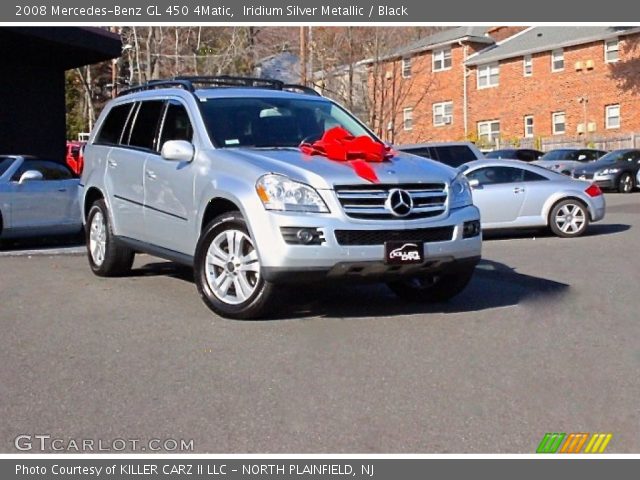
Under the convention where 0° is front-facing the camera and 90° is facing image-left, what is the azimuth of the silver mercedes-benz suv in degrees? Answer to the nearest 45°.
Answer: approximately 315°

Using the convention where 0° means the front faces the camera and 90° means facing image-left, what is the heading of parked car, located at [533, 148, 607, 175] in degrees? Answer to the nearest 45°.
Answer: approximately 45°

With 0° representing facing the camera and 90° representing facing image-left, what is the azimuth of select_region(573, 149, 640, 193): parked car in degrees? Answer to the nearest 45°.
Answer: approximately 45°

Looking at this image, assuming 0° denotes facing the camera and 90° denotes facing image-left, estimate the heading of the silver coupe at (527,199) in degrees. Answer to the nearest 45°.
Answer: approximately 90°

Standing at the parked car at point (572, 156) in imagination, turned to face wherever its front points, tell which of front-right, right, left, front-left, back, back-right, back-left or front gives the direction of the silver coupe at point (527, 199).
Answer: front-left

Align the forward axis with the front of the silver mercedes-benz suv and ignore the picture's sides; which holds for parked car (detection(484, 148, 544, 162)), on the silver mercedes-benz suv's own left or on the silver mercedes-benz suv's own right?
on the silver mercedes-benz suv's own left

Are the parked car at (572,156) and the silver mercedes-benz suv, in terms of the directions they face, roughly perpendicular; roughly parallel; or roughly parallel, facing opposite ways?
roughly perpendicular

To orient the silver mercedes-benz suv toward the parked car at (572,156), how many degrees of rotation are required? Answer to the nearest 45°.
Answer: approximately 135° to its left

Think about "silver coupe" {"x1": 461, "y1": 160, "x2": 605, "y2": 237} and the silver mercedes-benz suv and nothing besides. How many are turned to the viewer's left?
1

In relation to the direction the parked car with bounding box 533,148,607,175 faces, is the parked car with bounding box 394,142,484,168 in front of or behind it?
in front

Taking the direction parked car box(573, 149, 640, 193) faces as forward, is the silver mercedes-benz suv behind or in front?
in front
